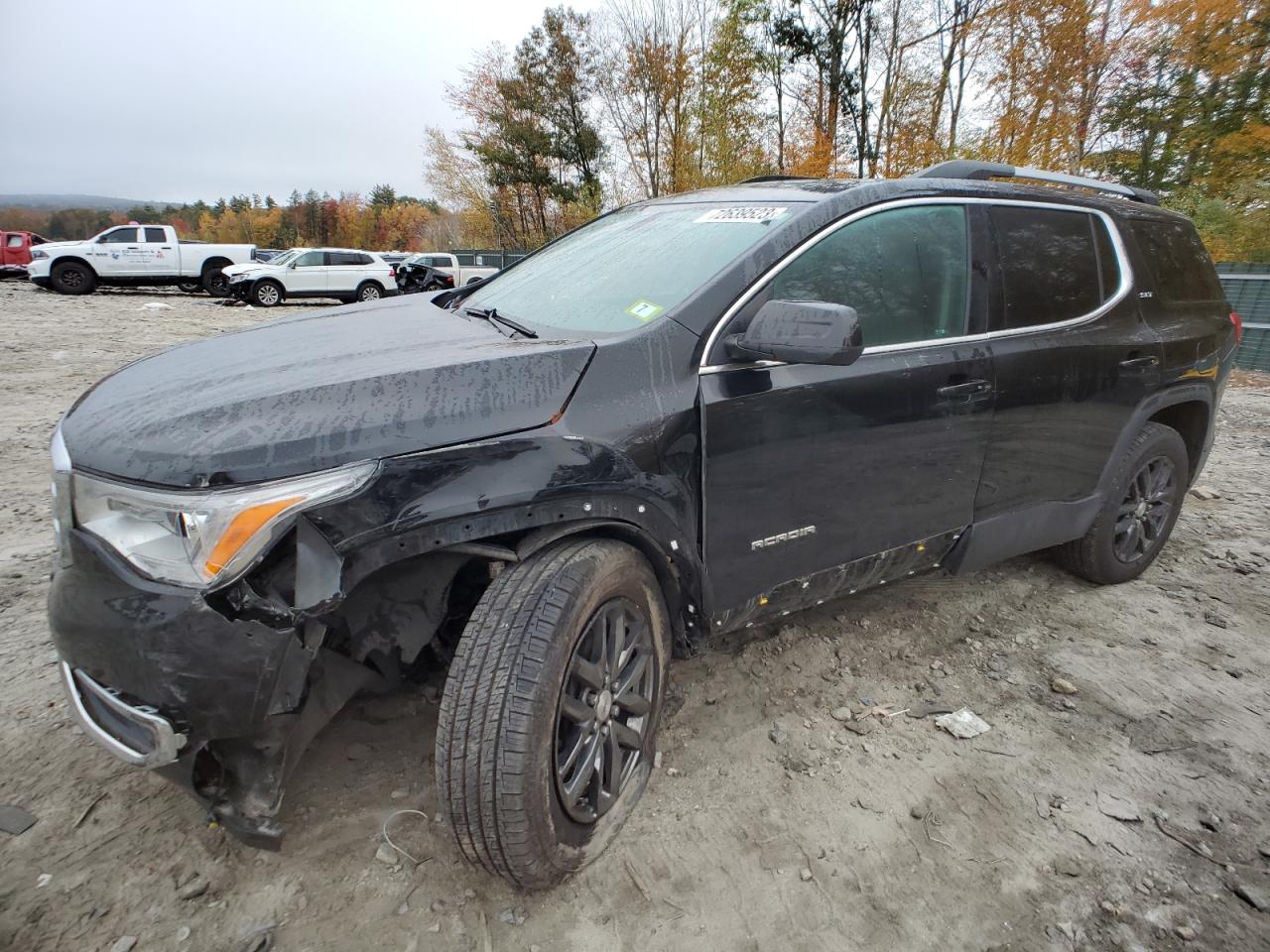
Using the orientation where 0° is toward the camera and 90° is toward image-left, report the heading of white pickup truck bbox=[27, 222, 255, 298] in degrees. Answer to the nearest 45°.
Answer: approximately 90°

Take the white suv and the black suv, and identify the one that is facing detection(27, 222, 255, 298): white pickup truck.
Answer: the white suv

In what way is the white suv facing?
to the viewer's left

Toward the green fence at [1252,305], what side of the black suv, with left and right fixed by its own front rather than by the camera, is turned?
back

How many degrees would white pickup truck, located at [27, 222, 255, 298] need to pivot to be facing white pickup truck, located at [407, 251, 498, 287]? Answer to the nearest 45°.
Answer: approximately 180°

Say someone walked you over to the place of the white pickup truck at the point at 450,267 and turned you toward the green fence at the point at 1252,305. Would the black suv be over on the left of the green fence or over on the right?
right

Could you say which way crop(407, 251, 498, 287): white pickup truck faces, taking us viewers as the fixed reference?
facing to the left of the viewer

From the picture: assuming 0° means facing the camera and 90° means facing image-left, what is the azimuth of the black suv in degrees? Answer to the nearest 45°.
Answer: approximately 45°

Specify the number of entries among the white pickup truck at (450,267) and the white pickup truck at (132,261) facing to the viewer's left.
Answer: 2

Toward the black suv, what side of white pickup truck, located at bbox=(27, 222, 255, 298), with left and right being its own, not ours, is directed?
left
